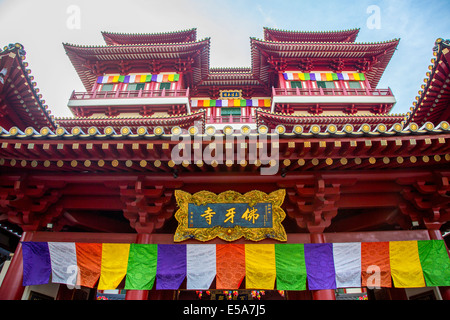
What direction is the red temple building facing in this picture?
toward the camera
